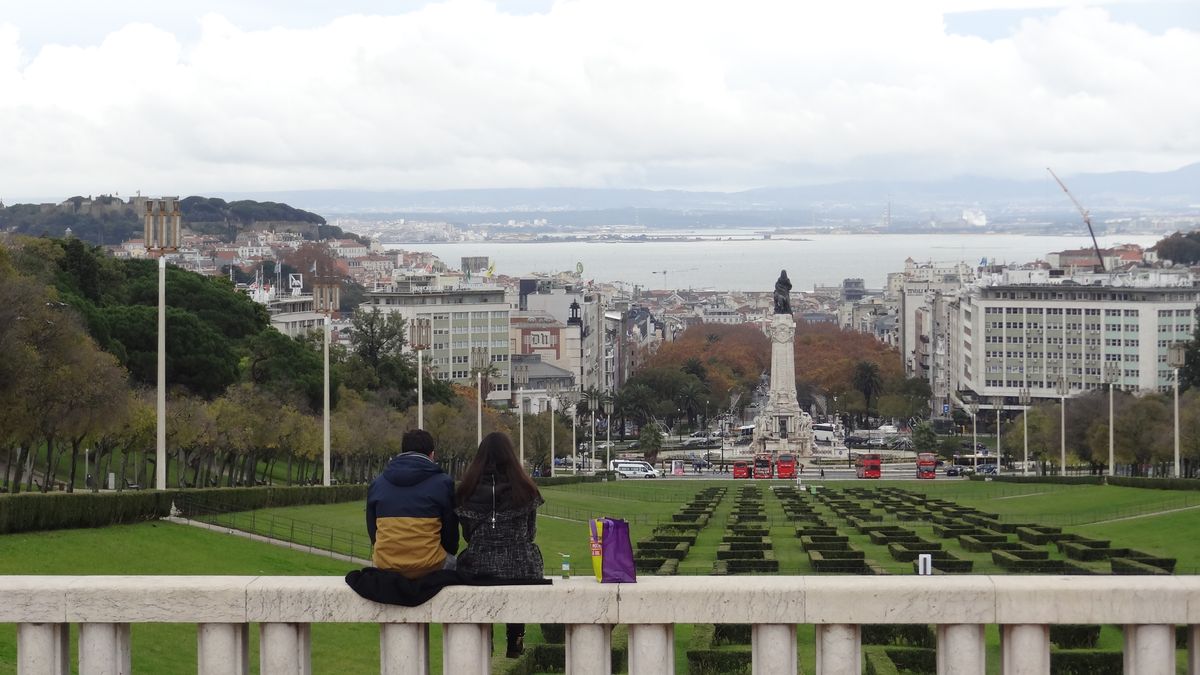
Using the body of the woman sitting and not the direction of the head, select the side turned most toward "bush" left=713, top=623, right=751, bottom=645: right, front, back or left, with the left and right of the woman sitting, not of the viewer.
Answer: front

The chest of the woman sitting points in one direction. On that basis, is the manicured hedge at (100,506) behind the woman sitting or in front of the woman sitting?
in front

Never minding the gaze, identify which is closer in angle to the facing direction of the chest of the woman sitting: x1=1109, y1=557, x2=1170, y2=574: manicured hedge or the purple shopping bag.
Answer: the manicured hedge

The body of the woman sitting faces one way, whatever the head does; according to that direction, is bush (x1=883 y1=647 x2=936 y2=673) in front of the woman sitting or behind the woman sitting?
in front

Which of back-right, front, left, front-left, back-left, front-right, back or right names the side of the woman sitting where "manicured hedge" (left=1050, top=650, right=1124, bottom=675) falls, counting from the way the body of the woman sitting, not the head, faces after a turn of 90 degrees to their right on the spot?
front-left

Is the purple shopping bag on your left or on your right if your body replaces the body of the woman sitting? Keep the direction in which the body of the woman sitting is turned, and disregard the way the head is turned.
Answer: on your right

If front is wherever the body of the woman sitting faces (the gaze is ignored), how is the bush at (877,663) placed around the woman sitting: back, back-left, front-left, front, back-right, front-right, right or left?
front-right

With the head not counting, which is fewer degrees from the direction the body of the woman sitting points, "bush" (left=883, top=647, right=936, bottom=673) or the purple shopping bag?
the bush

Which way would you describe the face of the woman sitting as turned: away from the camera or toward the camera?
away from the camera

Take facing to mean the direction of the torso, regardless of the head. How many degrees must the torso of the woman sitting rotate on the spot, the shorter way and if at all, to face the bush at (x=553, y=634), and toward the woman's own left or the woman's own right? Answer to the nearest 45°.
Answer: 0° — they already face it

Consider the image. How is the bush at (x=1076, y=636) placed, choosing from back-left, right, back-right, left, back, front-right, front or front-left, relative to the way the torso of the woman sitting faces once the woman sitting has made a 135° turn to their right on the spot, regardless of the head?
left

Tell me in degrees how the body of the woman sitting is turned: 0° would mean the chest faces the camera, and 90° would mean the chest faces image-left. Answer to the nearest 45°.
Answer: approximately 180°

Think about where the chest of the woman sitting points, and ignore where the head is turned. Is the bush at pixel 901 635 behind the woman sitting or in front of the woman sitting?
in front
